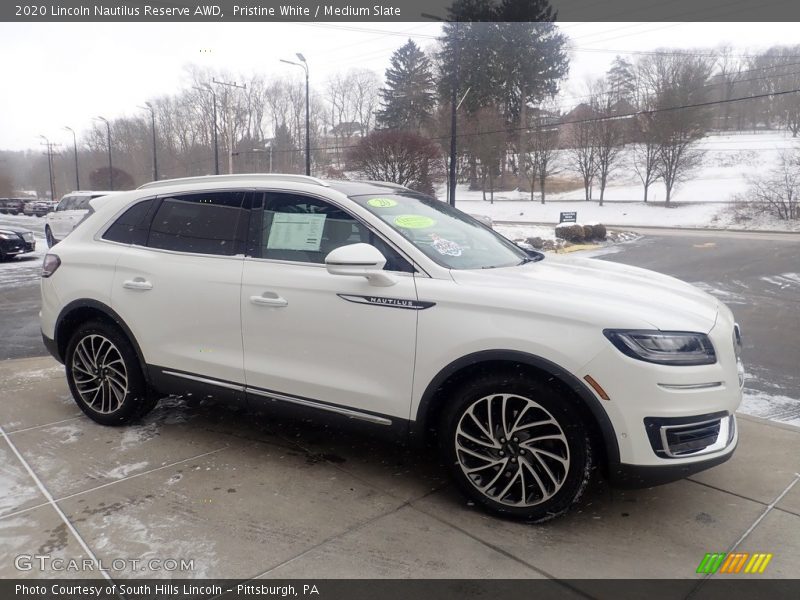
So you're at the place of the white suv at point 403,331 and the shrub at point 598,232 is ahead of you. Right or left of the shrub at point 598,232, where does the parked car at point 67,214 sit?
left

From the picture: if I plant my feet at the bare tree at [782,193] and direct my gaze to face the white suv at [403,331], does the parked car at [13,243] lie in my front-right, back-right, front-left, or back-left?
front-right

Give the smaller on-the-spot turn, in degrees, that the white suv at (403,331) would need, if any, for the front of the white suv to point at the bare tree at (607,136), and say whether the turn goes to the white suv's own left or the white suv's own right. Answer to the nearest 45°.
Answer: approximately 135° to the white suv's own left

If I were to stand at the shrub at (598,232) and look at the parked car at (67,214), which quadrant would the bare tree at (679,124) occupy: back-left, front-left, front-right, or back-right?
back-right

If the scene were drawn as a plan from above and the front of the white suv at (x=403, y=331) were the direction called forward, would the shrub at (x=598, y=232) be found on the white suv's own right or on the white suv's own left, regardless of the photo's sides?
on the white suv's own left

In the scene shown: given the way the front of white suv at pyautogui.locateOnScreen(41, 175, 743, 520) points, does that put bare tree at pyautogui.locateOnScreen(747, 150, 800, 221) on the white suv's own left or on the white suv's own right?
on the white suv's own left

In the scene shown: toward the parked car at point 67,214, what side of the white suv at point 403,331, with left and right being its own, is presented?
back

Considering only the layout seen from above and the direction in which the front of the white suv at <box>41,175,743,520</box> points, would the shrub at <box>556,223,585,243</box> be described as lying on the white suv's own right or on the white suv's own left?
on the white suv's own left

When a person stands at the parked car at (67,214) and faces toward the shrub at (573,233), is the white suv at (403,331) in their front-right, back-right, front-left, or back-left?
front-right

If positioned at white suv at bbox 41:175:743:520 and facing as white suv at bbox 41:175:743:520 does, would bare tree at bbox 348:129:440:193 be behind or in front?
behind

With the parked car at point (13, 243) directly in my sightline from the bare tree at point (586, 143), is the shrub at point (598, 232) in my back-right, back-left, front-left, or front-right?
front-left

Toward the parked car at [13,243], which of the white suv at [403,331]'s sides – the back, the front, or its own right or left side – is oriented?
back

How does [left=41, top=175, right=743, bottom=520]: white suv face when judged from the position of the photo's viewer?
facing the viewer and to the right of the viewer
